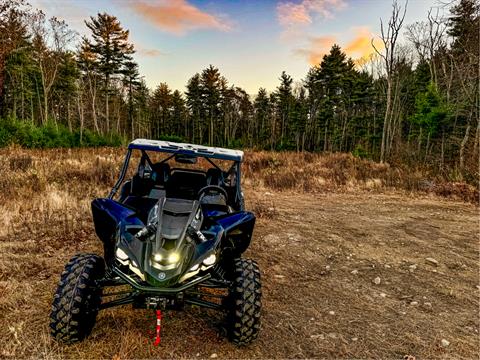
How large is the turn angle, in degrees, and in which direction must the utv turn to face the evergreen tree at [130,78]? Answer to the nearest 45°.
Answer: approximately 180°

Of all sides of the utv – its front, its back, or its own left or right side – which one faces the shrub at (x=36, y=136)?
back

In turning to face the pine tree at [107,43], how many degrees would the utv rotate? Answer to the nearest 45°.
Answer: approximately 180°

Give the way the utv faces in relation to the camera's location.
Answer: facing the viewer
